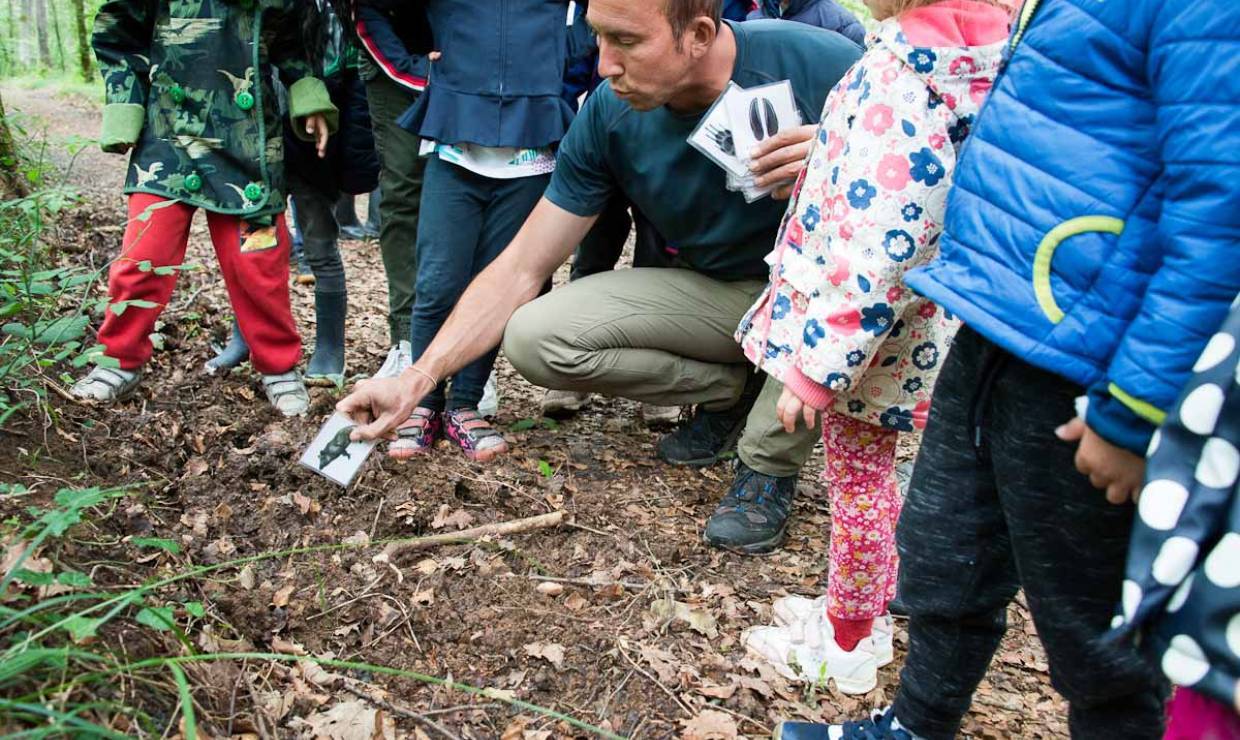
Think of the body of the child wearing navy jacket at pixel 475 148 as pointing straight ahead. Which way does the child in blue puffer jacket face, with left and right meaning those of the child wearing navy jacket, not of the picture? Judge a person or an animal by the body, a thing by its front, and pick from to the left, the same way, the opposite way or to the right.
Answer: to the right

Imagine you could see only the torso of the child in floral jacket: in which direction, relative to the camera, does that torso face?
to the viewer's left

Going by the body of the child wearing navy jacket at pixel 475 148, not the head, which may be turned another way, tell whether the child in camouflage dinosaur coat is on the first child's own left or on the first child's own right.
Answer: on the first child's own right

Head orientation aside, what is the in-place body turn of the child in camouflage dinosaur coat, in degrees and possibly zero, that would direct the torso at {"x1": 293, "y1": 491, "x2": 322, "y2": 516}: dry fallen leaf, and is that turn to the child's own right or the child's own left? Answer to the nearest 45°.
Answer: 0° — they already face it

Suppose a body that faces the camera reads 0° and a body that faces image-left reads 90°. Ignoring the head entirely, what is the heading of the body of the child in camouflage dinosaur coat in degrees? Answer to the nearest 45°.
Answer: approximately 0°

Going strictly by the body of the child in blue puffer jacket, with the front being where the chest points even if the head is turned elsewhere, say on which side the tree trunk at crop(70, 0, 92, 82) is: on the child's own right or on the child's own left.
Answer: on the child's own right
